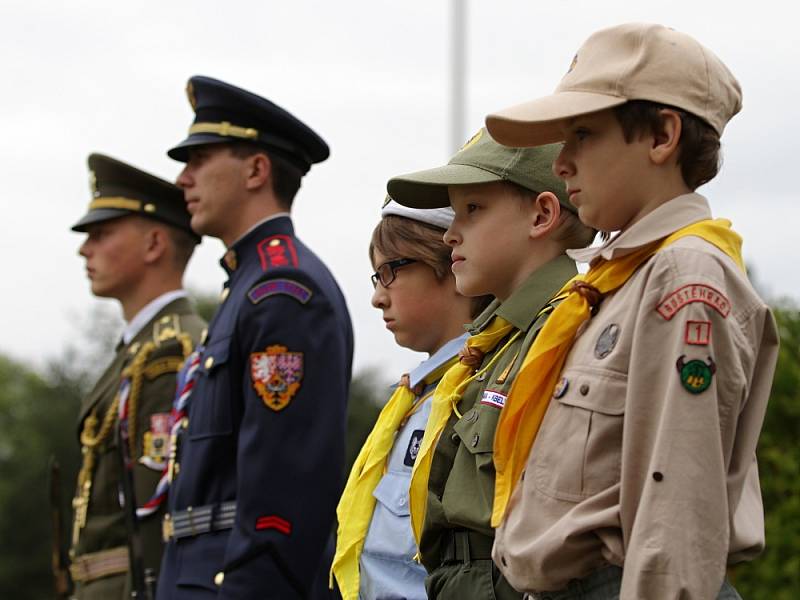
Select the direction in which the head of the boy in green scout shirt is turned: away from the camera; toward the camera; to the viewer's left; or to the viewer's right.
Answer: to the viewer's left

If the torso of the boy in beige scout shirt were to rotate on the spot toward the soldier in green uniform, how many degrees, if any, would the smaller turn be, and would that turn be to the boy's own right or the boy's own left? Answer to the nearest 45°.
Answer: approximately 45° to the boy's own right

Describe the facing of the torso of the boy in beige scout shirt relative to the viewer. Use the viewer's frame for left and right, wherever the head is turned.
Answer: facing to the left of the viewer

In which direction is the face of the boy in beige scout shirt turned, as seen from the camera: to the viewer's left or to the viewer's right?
to the viewer's left

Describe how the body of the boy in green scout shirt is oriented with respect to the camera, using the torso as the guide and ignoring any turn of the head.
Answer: to the viewer's left

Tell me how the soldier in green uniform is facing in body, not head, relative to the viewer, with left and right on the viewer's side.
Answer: facing to the left of the viewer

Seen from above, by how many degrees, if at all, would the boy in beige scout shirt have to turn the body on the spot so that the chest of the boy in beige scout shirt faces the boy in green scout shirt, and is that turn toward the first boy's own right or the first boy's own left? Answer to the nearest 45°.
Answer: approximately 45° to the first boy's own right

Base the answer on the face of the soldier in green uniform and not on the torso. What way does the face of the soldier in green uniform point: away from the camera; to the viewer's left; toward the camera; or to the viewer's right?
to the viewer's left

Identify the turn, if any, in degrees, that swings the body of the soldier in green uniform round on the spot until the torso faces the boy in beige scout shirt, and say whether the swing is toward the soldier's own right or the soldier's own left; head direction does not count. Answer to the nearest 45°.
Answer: approximately 90° to the soldier's own left
